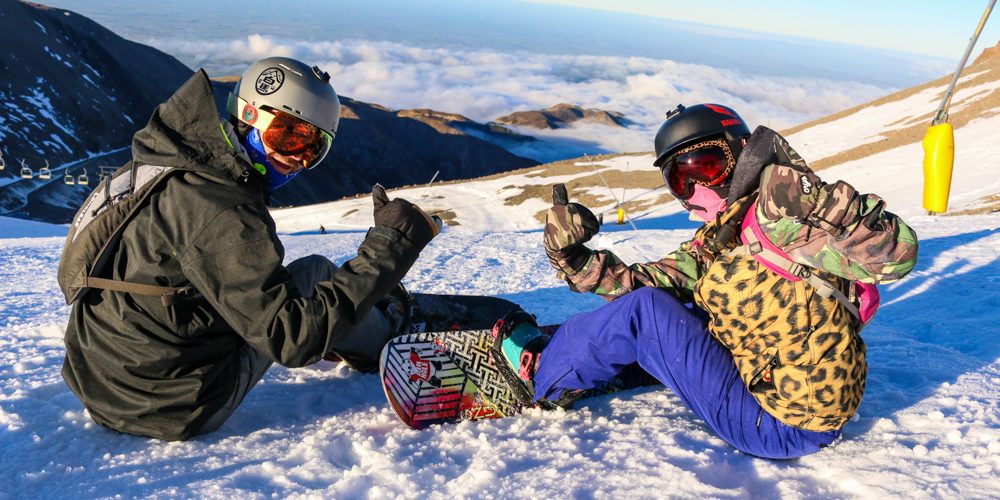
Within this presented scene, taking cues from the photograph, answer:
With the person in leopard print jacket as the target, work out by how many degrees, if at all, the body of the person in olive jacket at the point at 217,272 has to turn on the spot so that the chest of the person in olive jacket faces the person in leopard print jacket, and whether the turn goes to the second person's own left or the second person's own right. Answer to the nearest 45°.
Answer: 0° — they already face them

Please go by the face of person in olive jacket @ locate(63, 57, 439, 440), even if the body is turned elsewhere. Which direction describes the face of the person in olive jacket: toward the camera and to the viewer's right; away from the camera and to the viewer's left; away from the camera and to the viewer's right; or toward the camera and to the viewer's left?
toward the camera and to the viewer's right

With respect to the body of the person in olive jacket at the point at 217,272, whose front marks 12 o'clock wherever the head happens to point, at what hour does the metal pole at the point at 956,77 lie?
The metal pole is roughly at 12 o'clock from the person in olive jacket.

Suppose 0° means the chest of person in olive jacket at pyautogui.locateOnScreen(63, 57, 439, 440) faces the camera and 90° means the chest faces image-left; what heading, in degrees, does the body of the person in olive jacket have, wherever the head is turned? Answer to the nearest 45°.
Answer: approximately 270°

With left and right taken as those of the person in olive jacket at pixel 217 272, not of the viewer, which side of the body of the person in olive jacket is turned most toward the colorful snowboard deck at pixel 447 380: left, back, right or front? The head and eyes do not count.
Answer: front
